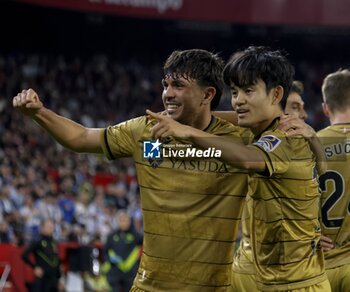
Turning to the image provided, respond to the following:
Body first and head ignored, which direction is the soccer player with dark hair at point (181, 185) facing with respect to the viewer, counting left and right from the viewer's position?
facing the viewer

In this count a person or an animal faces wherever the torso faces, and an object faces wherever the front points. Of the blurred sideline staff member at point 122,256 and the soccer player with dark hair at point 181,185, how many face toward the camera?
2

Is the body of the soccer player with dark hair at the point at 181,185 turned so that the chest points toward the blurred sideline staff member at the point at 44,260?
no

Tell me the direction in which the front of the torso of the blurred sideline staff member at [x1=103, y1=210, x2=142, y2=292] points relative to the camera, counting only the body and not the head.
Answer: toward the camera

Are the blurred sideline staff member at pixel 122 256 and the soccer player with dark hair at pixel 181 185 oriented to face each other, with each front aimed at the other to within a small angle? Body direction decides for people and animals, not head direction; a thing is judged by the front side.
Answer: no

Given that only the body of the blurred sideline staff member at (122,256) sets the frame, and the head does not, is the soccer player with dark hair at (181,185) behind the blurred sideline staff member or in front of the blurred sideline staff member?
in front

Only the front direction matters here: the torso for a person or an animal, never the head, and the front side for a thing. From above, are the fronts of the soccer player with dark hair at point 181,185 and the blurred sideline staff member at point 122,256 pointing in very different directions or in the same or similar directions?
same or similar directions

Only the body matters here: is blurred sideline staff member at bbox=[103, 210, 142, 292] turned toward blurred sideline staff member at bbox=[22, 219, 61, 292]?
no

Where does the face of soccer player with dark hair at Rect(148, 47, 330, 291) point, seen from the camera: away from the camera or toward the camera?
toward the camera

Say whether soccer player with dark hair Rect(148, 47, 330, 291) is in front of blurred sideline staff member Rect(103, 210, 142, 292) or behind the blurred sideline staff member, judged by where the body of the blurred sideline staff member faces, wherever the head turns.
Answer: in front

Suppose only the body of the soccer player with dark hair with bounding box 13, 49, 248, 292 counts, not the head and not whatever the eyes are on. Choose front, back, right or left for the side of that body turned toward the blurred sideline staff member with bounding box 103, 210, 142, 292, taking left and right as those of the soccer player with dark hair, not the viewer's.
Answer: back

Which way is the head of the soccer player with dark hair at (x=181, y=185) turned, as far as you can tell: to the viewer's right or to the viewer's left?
to the viewer's left

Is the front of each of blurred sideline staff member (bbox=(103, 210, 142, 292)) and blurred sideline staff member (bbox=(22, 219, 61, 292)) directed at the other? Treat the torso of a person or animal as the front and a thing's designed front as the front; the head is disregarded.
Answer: no

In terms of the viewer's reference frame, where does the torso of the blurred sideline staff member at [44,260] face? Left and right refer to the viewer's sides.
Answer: facing the viewer and to the right of the viewer
